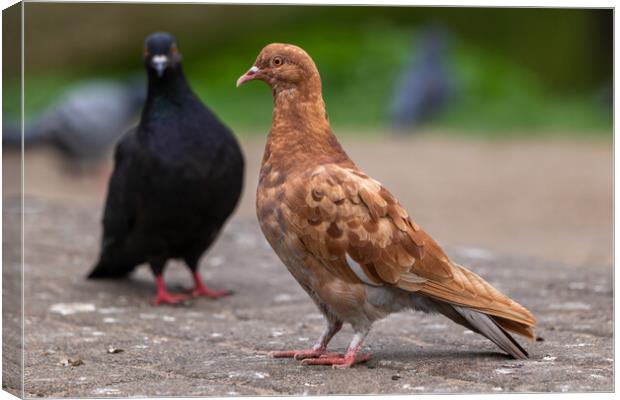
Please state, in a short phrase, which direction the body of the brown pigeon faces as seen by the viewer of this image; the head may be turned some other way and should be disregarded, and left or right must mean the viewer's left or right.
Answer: facing to the left of the viewer

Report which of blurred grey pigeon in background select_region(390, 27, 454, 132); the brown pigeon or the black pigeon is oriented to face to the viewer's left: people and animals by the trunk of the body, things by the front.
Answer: the brown pigeon

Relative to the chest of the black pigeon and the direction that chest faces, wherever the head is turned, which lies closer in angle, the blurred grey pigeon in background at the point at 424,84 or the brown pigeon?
the brown pigeon

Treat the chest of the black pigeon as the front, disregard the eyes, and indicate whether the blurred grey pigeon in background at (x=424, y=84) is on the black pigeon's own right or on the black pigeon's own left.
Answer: on the black pigeon's own left

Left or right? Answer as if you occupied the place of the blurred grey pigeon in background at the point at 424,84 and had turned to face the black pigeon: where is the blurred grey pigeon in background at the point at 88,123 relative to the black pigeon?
right

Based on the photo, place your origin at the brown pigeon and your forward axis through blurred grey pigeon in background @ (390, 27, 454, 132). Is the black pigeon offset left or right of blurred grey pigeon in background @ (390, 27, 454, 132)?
left

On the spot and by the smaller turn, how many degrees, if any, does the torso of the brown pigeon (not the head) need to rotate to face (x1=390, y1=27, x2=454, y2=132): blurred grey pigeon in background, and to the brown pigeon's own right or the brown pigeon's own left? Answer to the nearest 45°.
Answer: approximately 90° to the brown pigeon's own right

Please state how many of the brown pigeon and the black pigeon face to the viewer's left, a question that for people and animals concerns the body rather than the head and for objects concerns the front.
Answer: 1

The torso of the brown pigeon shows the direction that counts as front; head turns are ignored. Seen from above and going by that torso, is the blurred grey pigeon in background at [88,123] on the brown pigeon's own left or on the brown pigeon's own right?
on the brown pigeon's own right

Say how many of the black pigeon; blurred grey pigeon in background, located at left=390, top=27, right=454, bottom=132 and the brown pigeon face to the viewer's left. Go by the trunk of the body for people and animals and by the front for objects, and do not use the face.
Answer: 1
